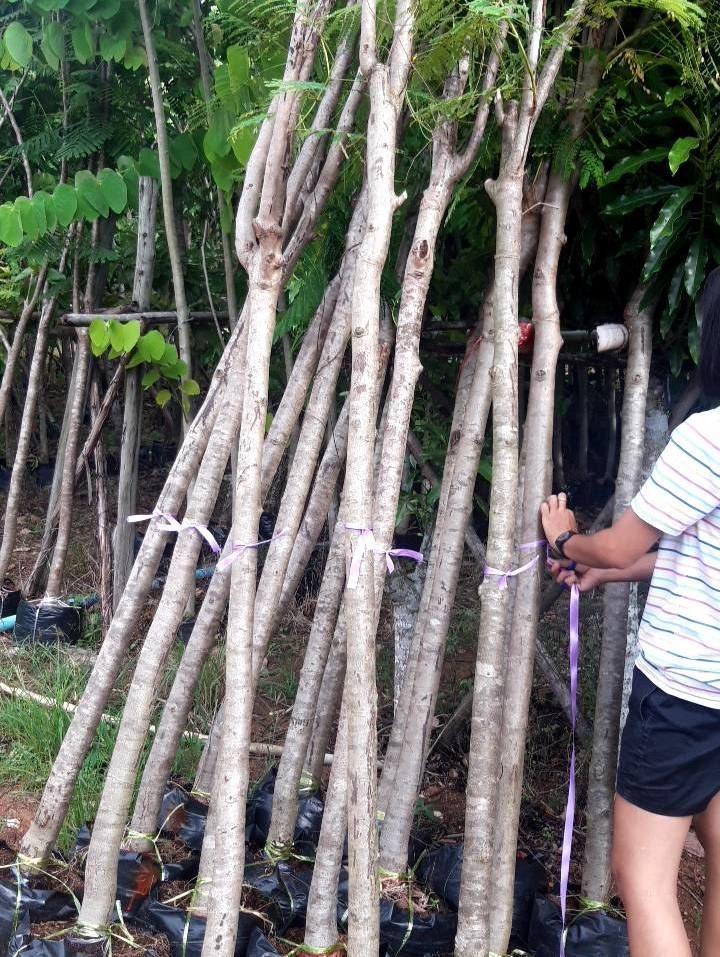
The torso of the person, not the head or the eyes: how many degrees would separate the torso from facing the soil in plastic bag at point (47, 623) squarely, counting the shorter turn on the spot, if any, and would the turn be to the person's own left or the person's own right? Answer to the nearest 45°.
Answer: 0° — they already face it

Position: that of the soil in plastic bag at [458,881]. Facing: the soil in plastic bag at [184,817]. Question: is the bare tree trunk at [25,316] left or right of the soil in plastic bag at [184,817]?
right

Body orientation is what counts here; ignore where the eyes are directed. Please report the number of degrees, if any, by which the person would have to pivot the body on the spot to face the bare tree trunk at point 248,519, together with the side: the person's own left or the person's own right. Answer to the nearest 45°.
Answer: approximately 45° to the person's own left

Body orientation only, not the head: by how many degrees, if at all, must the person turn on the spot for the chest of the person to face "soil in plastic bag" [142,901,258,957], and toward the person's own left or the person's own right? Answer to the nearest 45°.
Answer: approximately 45° to the person's own left

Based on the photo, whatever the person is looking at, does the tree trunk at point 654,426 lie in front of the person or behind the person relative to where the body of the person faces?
in front

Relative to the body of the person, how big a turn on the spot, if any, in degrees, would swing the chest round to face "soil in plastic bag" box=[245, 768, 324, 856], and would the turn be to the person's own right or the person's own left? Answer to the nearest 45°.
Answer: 0° — they already face it

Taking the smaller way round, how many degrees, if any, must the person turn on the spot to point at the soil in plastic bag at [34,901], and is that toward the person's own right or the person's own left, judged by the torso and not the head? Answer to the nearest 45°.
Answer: approximately 45° to the person's own left

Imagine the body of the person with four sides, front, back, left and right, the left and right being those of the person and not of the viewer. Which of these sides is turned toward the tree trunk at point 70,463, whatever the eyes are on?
front

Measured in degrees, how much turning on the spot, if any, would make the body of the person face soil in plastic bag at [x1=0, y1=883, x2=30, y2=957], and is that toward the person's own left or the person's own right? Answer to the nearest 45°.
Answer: approximately 45° to the person's own left

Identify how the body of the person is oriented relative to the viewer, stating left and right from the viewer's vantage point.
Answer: facing away from the viewer and to the left of the viewer

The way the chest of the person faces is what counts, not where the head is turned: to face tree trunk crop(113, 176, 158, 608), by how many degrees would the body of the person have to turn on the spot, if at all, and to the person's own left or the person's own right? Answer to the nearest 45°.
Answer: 0° — they already face it
